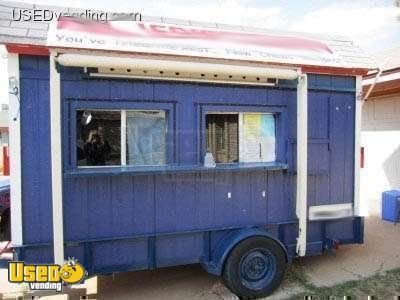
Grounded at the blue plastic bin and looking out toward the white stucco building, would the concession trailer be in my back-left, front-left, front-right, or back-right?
back-left

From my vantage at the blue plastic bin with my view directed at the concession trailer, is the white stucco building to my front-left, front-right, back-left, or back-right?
back-right
